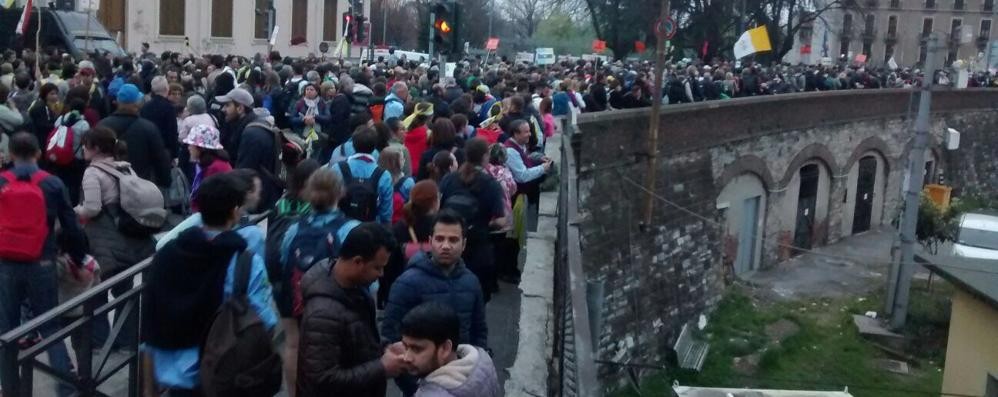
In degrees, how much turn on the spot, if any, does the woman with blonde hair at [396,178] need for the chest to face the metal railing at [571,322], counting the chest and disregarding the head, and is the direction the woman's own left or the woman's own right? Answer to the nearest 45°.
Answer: approximately 135° to the woman's own right

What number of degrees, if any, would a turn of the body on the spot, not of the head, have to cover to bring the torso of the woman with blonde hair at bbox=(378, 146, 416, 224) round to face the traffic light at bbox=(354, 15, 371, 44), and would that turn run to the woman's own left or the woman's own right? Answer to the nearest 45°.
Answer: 0° — they already face it

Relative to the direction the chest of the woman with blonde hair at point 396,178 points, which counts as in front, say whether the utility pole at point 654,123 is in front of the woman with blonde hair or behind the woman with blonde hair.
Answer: in front

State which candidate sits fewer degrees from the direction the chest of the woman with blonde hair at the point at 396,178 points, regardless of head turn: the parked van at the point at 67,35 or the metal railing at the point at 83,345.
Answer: the parked van

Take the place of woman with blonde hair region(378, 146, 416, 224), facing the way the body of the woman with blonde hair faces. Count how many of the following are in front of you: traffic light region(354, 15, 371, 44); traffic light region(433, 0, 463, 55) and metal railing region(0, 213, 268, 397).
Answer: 2

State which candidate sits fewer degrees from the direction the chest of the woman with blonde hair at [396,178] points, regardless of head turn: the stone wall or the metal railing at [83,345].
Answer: the stone wall

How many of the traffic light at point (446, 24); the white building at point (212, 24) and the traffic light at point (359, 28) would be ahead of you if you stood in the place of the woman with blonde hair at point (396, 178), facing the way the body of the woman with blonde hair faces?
3

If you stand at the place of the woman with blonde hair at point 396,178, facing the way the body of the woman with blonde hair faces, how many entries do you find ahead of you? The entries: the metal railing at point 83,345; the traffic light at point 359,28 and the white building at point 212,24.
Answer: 2

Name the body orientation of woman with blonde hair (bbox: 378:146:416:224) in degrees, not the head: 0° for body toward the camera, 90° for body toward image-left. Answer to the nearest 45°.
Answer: approximately 180°

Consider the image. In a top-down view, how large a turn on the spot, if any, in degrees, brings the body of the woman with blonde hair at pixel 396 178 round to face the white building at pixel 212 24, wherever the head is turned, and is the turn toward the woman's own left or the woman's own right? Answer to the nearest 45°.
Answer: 0° — they already face it

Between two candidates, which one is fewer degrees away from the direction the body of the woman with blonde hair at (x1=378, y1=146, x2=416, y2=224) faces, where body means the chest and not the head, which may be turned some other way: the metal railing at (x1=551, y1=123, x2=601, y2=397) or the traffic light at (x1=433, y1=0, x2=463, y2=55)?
the traffic light

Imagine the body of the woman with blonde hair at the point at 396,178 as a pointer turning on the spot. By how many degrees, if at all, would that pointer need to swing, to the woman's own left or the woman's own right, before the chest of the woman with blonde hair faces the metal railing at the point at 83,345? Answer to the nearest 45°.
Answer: approximately 135° to the woman's own left

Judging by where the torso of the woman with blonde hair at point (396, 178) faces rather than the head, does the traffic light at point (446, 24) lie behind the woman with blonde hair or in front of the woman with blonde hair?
in front
